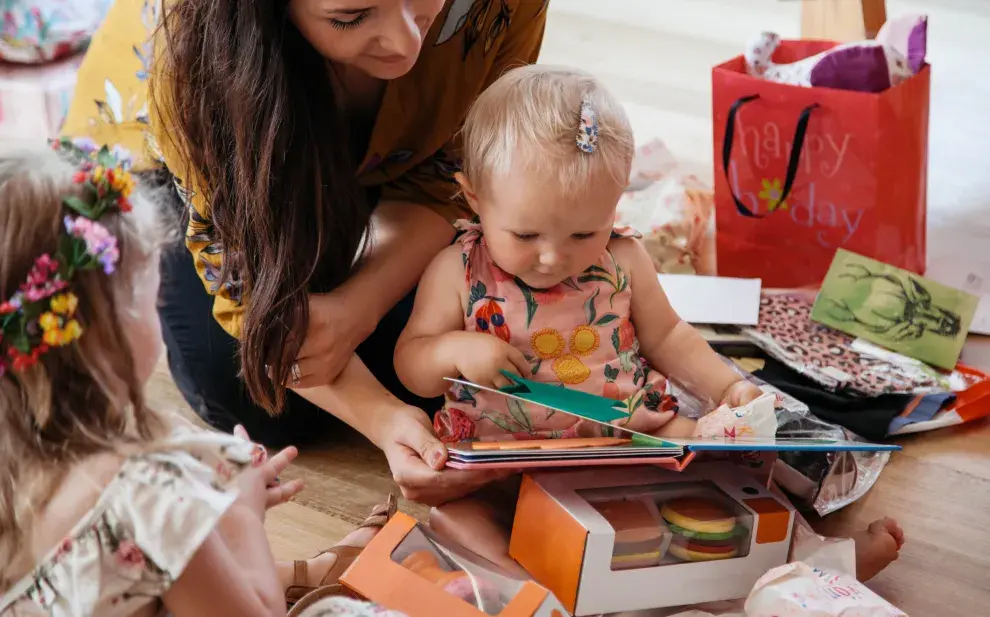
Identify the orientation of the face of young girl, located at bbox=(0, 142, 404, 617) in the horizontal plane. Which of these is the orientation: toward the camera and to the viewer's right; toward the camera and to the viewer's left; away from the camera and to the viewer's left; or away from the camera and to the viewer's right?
away from the camera and to the viewer's right

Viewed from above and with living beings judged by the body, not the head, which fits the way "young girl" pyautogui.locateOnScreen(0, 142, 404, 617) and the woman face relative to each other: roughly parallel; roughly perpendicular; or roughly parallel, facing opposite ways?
roughly perpendicular

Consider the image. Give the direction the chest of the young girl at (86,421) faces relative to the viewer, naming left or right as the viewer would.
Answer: facing away from the viewer and to the right of the viewer

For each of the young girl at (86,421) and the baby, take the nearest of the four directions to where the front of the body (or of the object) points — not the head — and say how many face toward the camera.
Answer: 1

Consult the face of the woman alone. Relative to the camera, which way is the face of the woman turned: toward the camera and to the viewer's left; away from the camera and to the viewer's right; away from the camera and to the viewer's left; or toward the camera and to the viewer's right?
toward the camera and to the viewer's right

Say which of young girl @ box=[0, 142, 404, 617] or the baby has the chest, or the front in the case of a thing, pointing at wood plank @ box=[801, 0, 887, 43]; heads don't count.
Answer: the young girl

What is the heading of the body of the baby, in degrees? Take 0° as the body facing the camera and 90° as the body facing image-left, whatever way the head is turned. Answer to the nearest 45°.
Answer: approximately 0°

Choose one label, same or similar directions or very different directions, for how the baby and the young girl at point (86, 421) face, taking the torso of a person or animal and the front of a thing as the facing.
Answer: very different directions

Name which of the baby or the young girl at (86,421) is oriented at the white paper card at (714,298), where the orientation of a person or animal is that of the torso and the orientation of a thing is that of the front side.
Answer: the young girl

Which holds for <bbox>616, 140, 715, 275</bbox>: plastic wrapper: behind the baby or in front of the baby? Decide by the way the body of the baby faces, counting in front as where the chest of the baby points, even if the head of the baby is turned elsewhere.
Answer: behind

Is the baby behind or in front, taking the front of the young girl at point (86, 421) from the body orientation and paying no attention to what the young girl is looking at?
in front

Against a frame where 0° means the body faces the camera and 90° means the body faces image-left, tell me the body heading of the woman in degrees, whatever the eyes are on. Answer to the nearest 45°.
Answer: approximately 315°
